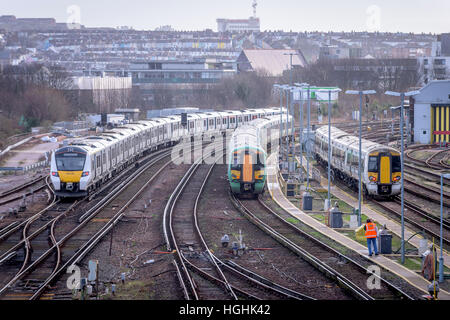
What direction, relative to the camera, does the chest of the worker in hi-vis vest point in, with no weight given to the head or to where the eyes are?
away from the camera

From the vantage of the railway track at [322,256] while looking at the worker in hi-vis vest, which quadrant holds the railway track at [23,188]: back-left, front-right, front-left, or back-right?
back-left

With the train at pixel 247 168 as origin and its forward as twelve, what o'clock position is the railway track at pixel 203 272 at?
The railway track is roughly at 12 o'clock from the train.

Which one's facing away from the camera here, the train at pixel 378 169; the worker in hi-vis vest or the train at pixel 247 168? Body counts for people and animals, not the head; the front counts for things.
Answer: the worker in hi-vis vest

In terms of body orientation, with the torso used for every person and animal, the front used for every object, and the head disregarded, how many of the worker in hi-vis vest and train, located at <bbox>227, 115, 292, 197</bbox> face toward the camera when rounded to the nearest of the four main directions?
1

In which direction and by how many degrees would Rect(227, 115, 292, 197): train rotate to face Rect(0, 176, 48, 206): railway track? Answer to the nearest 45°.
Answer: approximately 90° to its right

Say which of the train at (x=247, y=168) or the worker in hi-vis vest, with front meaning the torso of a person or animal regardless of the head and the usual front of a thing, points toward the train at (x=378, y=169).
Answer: the worker in hi-vis vest

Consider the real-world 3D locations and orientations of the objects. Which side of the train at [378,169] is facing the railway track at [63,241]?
right

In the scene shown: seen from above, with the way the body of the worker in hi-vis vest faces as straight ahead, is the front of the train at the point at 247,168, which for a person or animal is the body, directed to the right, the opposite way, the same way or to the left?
the opposite way

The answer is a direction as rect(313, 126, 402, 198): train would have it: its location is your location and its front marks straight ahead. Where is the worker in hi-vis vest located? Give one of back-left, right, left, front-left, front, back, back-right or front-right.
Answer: front-right

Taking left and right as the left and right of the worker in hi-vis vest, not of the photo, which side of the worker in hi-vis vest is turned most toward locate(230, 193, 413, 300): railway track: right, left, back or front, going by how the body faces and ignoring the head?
left

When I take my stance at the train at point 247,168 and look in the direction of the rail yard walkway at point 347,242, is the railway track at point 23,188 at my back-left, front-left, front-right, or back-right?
back-right

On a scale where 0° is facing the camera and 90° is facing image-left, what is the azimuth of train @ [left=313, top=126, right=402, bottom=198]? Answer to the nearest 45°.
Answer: approximately 315°
